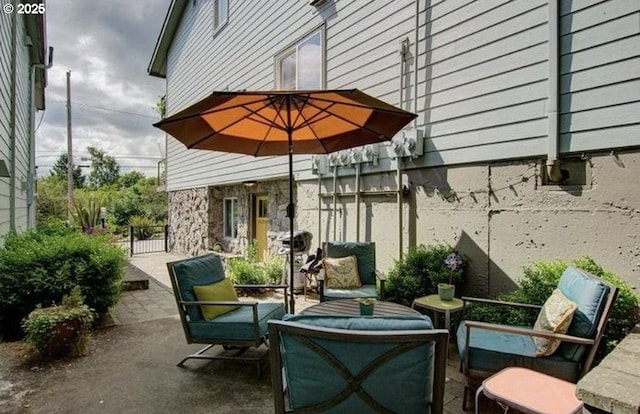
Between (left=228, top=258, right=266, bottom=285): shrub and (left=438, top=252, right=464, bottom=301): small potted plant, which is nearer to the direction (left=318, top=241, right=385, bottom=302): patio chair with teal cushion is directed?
the small potted plant

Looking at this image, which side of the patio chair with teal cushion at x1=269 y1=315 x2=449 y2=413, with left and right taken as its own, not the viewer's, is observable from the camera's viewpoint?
back

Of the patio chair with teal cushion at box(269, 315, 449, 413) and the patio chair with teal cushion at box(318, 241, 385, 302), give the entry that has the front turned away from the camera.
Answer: the patio chair with teal cushion at box(269, 315, 449, 413)

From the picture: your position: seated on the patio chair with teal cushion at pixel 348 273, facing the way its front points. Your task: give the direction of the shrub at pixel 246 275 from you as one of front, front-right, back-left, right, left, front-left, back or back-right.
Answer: back-right

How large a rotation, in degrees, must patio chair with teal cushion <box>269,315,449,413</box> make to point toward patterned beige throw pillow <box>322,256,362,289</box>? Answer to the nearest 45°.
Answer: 0° — it already faces it

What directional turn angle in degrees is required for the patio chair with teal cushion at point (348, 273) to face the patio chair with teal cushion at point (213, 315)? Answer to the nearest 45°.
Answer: approximately 45° to its right

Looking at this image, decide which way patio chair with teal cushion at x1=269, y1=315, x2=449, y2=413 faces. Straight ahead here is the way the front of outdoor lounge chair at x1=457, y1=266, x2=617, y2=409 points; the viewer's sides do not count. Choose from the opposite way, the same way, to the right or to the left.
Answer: to the right

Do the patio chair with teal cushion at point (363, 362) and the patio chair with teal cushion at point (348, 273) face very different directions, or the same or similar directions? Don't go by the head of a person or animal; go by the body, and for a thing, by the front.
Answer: very different directions

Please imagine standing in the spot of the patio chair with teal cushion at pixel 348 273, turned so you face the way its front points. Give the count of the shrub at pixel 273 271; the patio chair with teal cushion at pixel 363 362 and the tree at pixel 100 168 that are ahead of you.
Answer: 1

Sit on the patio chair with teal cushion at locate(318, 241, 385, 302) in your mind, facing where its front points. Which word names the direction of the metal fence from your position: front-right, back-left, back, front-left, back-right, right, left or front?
back-right

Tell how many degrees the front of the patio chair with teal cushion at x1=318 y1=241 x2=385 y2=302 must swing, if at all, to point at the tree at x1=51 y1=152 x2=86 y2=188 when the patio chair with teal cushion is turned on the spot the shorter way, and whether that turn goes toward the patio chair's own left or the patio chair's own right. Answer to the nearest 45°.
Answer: approximately 135° to the patio chair's own right

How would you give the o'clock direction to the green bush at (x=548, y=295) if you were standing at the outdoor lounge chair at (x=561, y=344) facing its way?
The green bush is roughly at 3 o'clock from the outdoor lounge chair.

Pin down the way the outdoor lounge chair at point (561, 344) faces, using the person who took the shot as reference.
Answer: facing to the left of the viewer
